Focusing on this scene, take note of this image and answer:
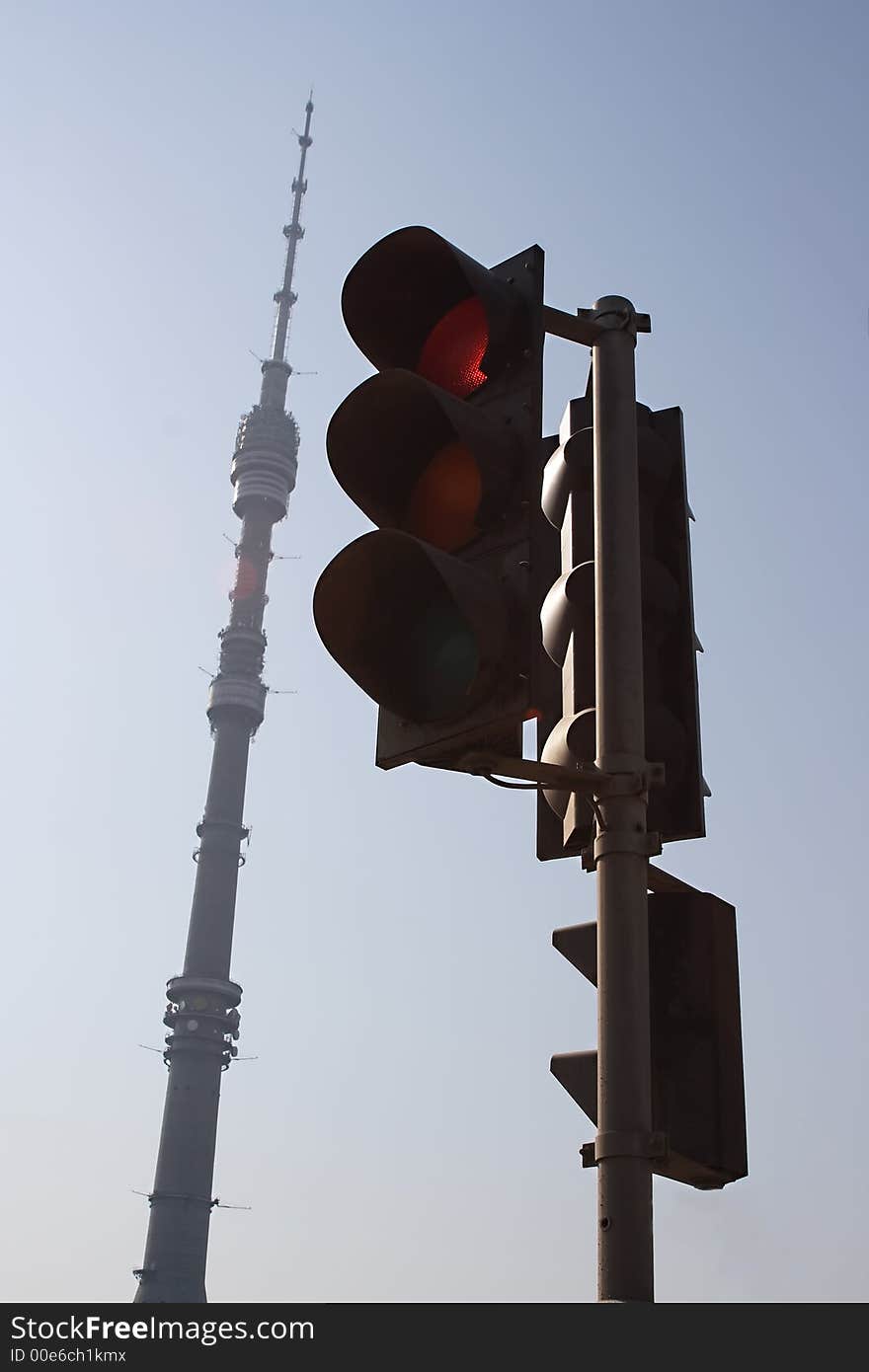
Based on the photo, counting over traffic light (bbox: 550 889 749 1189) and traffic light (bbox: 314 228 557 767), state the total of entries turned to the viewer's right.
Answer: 0

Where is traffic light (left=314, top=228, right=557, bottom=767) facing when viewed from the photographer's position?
facing the viewer and to the left of the viewer

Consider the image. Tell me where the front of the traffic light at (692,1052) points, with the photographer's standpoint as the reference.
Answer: facing away from the viewer and to the left of the viewer

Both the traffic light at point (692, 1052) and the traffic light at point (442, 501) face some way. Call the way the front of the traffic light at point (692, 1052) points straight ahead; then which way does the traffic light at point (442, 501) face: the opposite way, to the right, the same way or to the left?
to the left

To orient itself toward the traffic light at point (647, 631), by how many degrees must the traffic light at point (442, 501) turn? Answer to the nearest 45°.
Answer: approximately 180°
